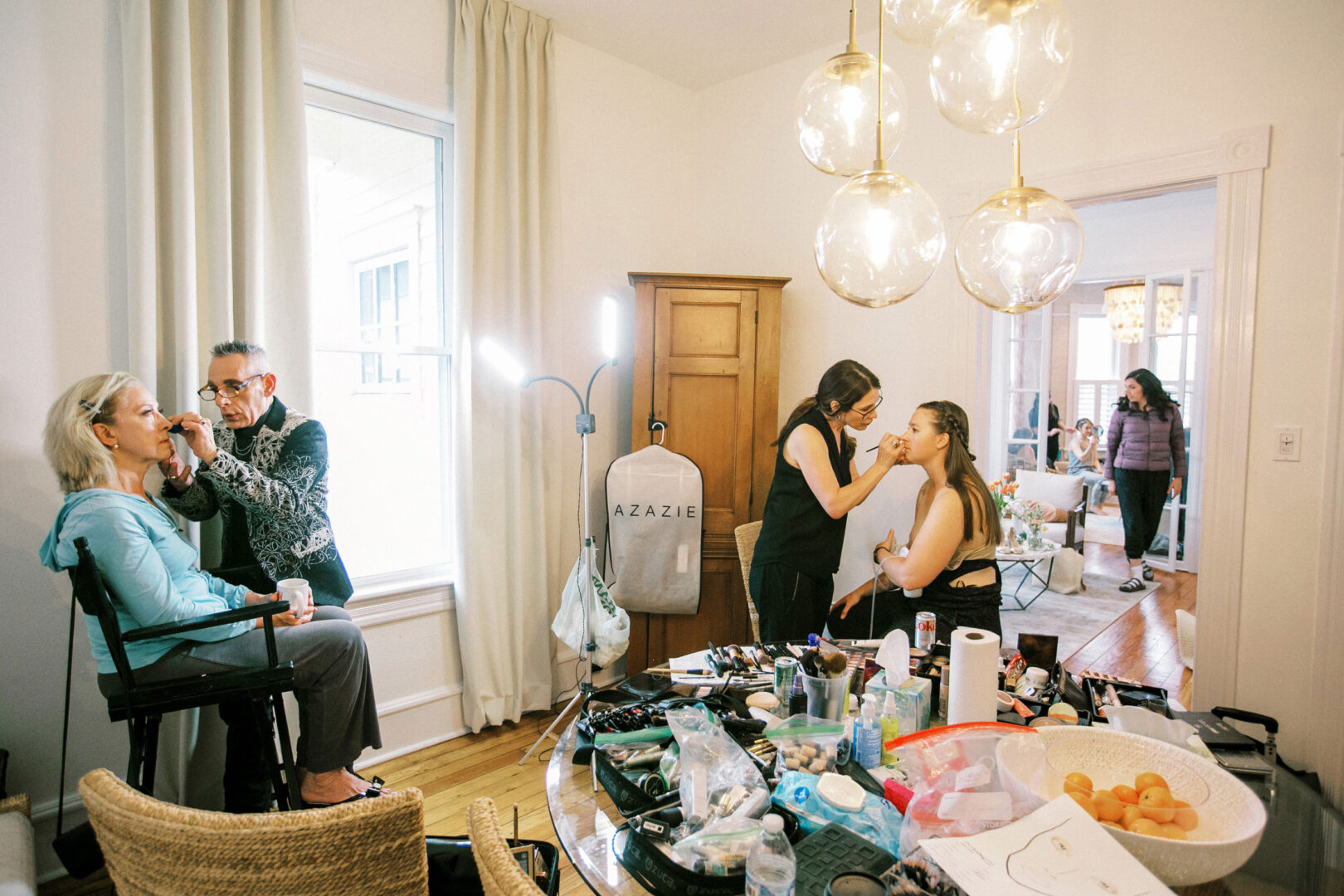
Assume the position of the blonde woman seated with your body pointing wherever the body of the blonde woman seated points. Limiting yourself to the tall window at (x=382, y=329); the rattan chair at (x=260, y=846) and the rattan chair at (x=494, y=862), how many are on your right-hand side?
2

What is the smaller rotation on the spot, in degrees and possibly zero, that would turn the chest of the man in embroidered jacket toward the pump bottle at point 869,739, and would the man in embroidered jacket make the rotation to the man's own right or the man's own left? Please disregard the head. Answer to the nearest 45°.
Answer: approximately 90° to the man's own left

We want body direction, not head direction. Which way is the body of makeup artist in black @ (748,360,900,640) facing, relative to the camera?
to the viewer's right

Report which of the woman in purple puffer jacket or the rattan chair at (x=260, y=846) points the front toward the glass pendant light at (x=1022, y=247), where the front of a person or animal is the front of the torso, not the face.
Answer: the woman in purple puffer jacket

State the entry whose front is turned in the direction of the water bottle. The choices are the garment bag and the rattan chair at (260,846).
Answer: the garment bag

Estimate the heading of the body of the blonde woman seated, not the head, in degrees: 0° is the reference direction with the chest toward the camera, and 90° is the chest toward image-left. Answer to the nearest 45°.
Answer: approximately 270°

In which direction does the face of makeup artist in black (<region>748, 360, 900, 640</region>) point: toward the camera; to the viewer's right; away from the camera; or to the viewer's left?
to the viewer's right

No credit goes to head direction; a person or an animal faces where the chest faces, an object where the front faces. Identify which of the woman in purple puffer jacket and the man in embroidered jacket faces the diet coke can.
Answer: the woman in purple puffer jacket

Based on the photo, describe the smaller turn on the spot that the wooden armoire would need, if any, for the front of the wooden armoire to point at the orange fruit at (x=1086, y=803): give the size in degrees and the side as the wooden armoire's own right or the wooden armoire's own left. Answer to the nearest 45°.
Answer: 0° — it already faces it

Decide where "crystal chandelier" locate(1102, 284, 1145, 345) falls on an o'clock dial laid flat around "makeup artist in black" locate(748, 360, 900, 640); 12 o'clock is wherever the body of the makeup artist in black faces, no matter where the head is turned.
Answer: The crystal chandelier is roughly at 10 o'clock from the makeup artist in black.

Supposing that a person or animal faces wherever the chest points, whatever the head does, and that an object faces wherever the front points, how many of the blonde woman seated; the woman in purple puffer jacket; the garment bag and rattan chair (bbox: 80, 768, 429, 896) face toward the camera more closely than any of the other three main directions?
2

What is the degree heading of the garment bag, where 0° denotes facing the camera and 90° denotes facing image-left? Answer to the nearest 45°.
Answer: approximately 0°

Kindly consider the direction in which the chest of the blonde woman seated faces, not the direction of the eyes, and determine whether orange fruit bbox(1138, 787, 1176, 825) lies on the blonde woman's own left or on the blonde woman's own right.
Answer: on the blonde woman's own right

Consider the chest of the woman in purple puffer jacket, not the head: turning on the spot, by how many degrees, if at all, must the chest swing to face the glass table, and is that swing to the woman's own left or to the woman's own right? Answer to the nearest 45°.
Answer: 0° — they already face it
